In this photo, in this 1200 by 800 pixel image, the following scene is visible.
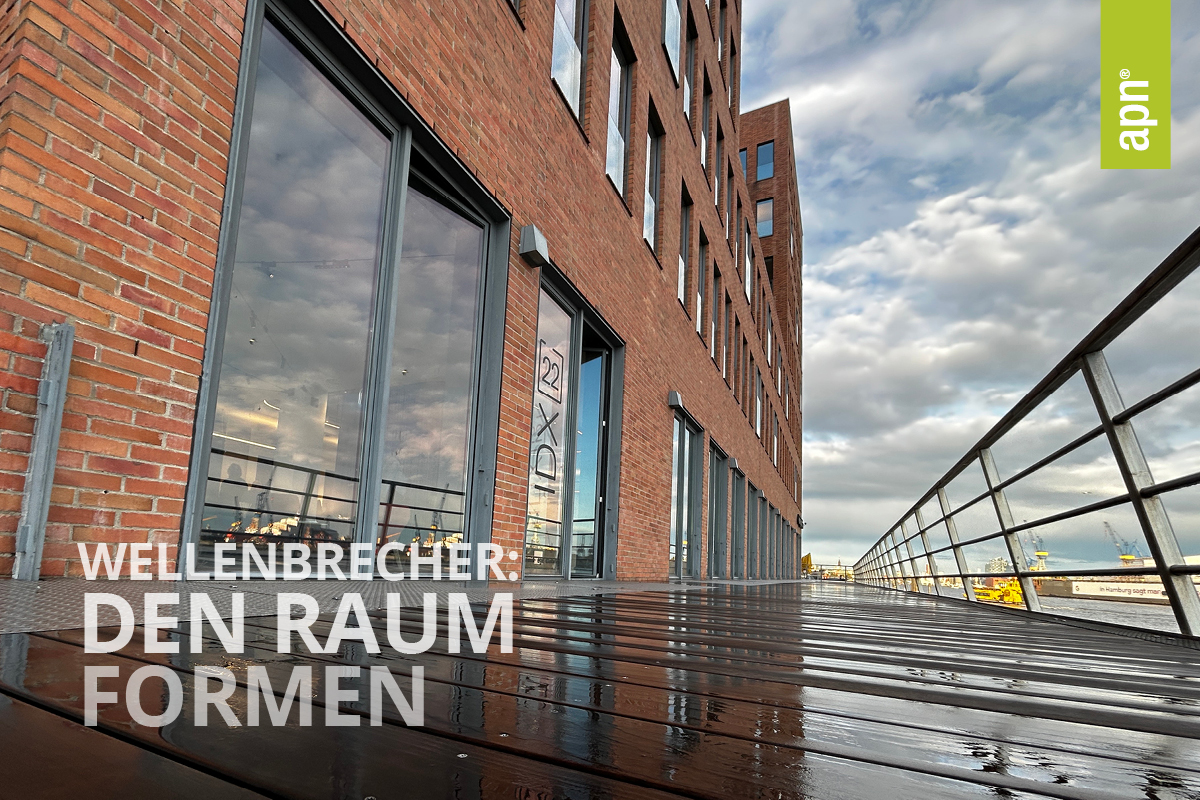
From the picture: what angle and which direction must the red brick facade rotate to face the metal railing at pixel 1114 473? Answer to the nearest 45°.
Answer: approximately 45° to its left

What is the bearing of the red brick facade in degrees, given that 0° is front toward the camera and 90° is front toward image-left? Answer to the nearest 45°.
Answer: approximately 315°
